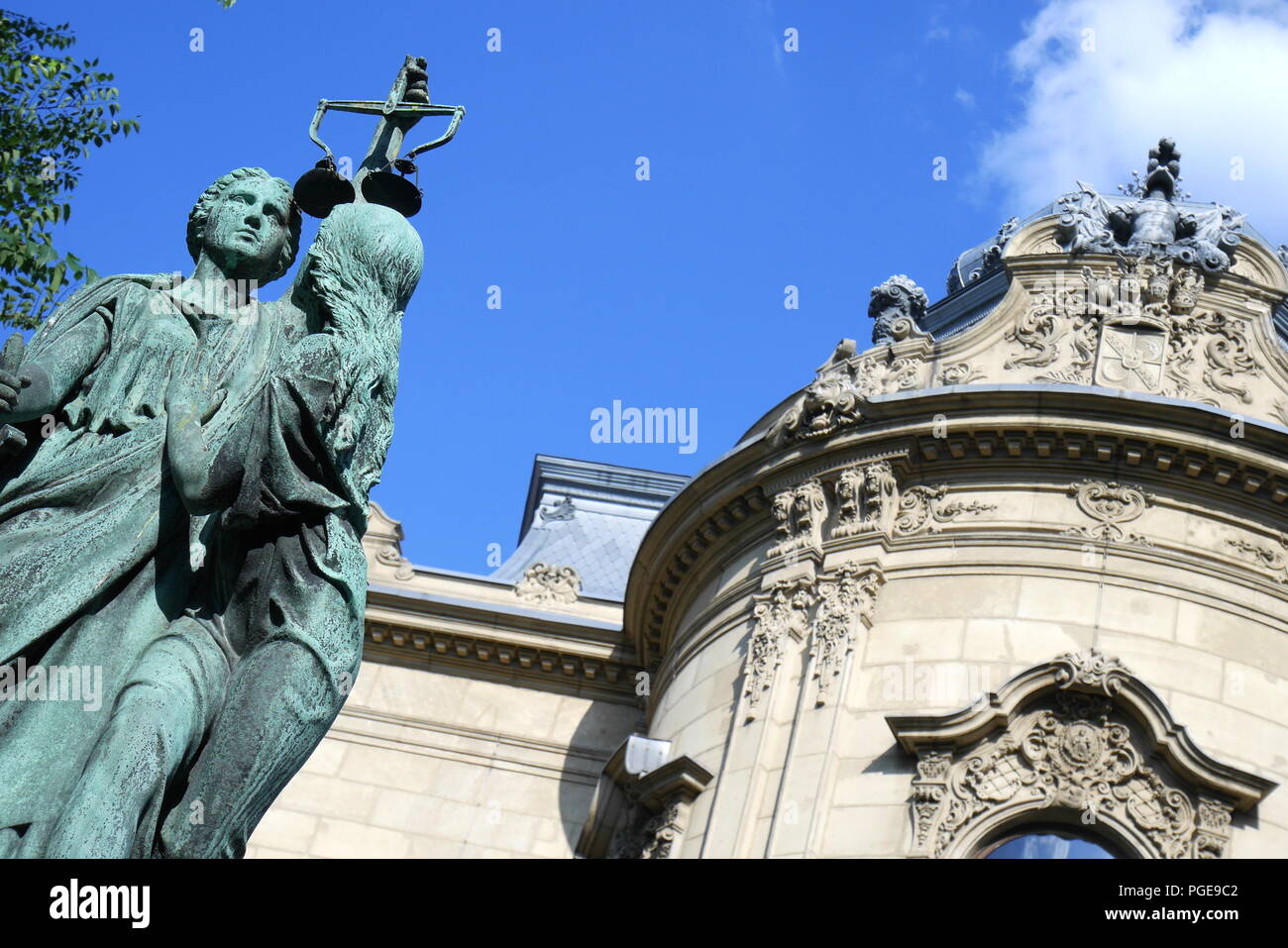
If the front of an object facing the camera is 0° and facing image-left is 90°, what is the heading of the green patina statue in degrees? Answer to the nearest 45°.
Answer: approximately 0°

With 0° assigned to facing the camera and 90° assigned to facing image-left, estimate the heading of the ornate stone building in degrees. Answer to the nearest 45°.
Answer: approximately 0°

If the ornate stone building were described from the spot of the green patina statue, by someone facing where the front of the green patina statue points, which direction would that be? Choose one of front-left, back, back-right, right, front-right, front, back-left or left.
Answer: back-left

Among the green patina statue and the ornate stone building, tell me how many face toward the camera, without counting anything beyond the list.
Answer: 2

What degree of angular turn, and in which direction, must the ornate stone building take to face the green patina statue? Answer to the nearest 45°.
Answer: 0° — it already faces it
